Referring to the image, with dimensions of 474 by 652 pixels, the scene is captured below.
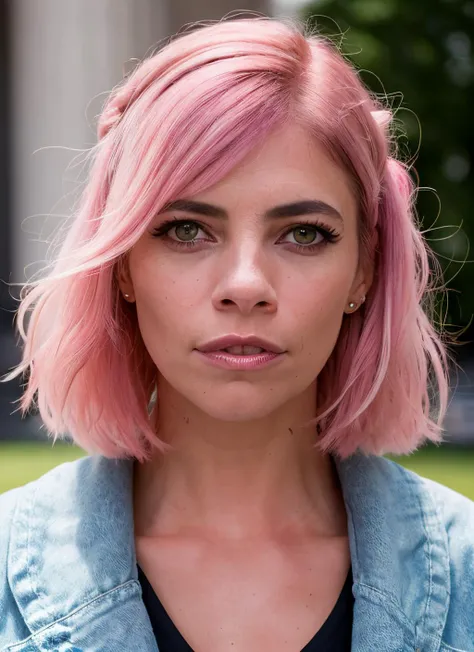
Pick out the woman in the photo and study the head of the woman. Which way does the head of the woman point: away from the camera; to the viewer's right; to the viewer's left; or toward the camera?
toward the camera

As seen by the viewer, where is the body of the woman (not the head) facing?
toward the camera
